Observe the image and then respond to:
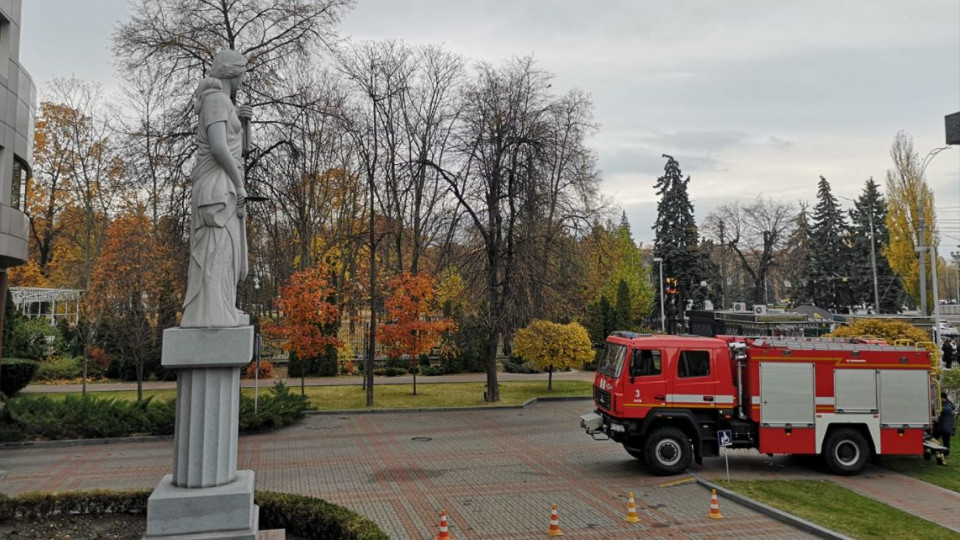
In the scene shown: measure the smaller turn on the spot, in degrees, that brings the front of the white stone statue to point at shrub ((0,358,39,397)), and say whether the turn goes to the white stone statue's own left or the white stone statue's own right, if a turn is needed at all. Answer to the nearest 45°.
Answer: approximately 90° to the white stone statue's own left

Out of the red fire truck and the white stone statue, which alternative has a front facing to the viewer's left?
the red fire truck

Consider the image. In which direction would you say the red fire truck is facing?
to the viewer's left

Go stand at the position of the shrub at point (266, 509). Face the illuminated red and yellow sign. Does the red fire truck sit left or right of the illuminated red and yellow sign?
right

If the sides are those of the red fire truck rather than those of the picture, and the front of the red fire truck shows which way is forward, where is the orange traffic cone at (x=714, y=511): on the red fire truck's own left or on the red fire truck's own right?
on the red fire truck's own left

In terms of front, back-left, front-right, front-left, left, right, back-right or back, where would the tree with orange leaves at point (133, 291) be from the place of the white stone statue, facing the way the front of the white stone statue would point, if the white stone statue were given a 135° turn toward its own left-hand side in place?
front-right

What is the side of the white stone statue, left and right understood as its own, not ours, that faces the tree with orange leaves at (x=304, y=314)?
left

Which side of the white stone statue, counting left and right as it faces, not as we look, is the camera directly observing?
right

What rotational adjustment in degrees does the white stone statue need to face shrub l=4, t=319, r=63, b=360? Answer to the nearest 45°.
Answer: approximately 90° to its left

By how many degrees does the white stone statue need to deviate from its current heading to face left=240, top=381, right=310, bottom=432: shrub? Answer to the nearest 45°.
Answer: approximately 90° to its left

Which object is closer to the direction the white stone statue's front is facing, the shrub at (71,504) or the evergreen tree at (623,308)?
the evergreen tree

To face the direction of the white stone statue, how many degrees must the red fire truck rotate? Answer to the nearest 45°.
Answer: approximately 45° to its left

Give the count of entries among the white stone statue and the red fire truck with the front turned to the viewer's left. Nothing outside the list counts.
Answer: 1

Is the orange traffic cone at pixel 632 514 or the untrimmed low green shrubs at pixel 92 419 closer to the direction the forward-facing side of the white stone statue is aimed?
the orange traffic cone
